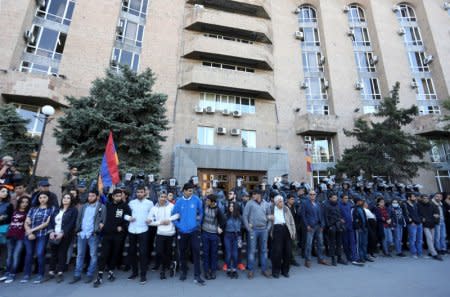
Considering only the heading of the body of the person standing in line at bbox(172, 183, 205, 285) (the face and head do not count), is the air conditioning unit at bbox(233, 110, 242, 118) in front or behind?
behind

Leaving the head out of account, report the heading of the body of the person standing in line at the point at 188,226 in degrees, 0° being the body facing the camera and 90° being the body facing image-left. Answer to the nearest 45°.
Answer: approximately 0°

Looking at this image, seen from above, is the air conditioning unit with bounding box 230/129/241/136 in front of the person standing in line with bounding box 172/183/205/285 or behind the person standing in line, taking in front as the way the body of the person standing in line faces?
behind

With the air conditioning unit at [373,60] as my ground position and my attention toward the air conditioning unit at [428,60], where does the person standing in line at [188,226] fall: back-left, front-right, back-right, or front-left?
back-right

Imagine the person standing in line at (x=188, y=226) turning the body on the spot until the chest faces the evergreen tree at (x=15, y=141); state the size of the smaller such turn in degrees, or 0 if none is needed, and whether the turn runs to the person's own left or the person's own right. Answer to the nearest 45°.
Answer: approximately 135° to the person's own right

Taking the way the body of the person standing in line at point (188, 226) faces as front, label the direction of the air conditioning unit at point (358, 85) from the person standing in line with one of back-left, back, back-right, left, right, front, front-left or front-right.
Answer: back-left

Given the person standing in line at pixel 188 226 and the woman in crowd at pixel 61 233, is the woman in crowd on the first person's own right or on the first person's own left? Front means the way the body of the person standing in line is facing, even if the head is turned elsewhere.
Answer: on the first person's own right

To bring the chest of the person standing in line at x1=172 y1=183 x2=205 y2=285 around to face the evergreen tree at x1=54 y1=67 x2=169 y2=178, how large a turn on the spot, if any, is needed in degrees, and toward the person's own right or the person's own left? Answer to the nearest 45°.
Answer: approximately 135° to the person's own right

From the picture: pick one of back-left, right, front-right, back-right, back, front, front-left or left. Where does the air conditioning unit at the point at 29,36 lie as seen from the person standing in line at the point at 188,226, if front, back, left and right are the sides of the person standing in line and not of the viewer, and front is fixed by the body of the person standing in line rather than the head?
back-right

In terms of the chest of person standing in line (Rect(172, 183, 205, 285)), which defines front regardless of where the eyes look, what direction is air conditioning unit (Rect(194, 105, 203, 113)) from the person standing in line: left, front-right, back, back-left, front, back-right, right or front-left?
back
